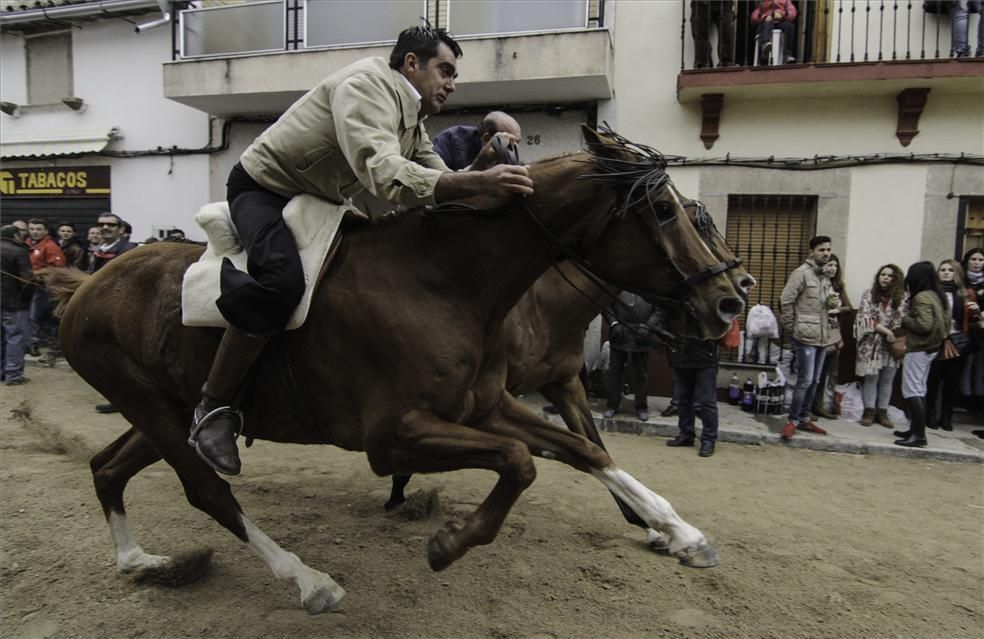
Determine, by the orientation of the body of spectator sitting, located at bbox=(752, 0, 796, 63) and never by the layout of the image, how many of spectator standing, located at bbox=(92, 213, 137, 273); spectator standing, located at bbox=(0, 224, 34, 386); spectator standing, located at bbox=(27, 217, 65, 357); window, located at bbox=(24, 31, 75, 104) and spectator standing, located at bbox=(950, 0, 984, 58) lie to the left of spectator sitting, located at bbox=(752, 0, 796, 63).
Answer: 1

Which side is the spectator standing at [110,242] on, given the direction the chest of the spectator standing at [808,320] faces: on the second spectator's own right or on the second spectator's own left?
on the second spectator's own right

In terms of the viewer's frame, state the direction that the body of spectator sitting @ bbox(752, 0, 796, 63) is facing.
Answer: toward the camera

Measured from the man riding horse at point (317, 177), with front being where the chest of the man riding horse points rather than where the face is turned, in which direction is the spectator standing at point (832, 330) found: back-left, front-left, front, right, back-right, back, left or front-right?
front-left

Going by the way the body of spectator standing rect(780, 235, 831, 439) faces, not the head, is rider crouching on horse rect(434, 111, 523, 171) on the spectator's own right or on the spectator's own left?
on the spectator's own right

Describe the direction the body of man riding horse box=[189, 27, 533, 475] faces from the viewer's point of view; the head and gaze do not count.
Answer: to the viewer's right

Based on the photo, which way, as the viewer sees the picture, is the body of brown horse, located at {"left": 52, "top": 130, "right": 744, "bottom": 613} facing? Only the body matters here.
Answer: to the viewer's right

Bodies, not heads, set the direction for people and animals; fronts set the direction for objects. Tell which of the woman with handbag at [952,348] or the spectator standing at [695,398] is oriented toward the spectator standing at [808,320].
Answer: the woman with handbag

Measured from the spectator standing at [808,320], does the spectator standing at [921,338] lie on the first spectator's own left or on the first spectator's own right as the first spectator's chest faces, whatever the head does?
on the first spectator's own left

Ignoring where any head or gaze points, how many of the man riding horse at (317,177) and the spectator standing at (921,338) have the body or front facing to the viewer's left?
1

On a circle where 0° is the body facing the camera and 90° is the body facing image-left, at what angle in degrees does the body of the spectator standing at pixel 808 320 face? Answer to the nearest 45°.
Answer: approximately 315°

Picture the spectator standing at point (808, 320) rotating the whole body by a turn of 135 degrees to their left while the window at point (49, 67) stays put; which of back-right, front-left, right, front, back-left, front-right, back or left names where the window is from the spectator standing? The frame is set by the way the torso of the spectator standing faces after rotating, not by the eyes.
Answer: left

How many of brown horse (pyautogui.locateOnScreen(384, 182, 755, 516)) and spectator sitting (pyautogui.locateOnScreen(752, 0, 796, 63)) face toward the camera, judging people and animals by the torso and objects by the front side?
1

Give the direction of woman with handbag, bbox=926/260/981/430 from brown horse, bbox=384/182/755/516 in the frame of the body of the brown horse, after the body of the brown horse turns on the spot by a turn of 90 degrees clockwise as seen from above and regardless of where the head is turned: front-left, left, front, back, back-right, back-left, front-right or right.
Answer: back-left
